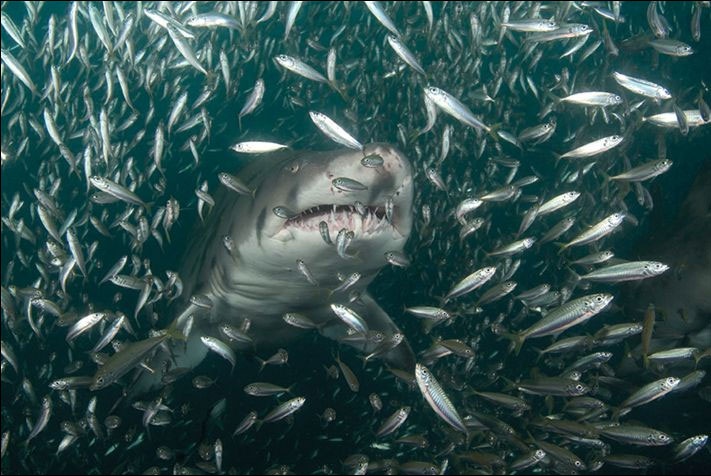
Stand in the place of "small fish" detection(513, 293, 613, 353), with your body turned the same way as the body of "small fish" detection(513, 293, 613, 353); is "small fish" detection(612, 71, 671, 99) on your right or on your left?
on your left

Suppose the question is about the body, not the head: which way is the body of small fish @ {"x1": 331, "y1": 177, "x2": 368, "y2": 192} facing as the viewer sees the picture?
to the viewer's left

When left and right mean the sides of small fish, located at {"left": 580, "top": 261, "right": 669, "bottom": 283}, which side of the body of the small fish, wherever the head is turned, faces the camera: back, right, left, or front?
right

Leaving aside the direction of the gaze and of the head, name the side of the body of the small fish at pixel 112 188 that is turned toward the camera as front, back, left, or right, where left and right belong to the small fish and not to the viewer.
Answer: left

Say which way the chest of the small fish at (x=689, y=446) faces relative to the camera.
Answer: to the viewer's right

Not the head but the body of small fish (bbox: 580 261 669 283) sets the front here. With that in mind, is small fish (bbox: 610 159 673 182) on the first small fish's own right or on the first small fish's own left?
on the first small fish's own left

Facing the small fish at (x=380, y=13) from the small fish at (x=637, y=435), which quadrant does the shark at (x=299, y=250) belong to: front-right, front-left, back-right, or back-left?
front-left

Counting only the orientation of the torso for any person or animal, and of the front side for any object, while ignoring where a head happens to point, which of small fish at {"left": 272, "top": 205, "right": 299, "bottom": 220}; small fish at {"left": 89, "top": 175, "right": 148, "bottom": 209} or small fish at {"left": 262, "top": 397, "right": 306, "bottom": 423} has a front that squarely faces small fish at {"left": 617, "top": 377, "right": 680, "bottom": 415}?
small fish at {"left": 262, "top": 397, "right": 306, "bottom": 423}

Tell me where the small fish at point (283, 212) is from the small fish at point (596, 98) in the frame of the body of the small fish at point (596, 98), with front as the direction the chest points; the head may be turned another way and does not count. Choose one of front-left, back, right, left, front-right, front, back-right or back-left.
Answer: back-right

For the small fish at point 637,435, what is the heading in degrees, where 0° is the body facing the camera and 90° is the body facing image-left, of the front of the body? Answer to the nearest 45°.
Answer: approximately 270°

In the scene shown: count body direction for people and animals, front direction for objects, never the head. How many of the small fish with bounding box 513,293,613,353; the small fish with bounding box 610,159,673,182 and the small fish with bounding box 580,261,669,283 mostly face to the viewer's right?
3

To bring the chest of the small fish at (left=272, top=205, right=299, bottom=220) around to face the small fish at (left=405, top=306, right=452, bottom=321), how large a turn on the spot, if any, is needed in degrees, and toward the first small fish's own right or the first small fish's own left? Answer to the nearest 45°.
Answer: approximately 180°

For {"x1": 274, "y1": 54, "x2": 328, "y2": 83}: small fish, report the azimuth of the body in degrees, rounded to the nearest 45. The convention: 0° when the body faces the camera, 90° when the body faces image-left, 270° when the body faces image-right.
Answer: approximately 90°

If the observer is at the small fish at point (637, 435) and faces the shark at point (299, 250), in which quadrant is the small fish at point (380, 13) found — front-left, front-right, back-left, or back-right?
front-right
